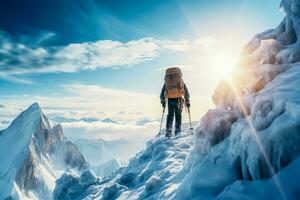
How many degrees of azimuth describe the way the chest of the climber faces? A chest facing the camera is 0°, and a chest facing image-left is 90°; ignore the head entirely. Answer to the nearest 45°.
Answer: approximately 180°

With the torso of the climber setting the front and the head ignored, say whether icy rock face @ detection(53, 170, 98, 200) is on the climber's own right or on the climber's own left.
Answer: on the climber's own left
